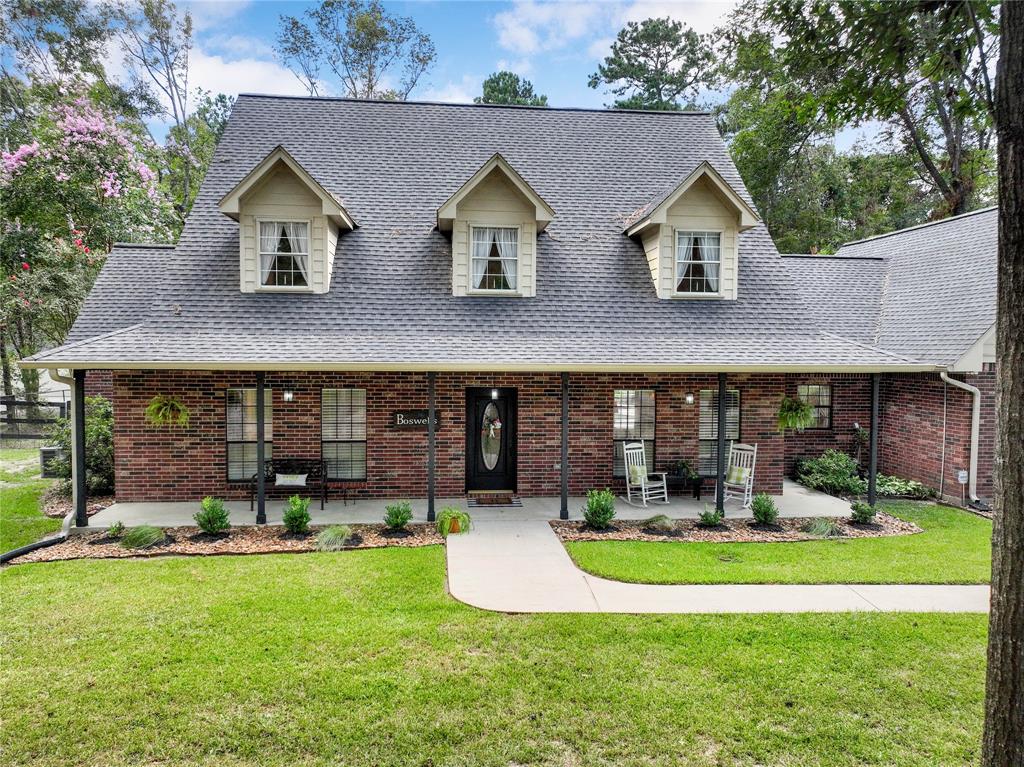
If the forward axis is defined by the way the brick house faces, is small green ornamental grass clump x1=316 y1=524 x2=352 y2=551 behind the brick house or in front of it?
in front

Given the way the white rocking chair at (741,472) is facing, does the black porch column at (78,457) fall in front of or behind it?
in front

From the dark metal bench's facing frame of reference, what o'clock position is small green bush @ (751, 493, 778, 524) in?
The small green bush is roughly at 10 o'clock from the dark metal bench.

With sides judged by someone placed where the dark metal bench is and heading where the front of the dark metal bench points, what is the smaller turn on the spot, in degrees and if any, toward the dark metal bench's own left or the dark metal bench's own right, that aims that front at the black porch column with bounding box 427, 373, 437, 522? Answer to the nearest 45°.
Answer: approximately 45° to the dark metal bench's own left

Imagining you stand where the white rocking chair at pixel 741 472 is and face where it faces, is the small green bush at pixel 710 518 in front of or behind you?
in front

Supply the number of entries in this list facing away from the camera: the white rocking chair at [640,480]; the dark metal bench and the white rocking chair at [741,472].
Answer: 0

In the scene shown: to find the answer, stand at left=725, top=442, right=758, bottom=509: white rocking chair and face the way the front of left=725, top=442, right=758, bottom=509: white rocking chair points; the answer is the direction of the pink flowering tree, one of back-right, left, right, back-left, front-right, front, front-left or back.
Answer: front-right

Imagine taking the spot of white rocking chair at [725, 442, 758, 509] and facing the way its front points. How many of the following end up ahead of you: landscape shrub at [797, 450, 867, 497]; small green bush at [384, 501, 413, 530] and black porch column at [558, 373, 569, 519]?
2

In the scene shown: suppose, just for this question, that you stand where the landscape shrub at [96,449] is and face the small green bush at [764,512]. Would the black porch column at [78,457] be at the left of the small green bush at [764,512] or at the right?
right

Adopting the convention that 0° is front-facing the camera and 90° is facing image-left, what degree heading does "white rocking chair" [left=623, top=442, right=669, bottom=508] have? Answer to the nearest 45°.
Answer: approximately 315°

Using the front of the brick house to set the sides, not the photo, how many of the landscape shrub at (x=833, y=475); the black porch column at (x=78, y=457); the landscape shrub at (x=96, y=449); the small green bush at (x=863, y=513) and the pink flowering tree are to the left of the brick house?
2

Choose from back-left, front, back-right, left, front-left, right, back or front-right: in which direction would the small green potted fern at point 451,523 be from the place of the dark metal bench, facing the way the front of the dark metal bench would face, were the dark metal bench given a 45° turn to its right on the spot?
left

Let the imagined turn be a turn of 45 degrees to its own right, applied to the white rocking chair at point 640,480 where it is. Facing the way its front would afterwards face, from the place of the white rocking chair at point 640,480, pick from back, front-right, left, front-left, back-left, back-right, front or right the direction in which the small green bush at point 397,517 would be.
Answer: front-right

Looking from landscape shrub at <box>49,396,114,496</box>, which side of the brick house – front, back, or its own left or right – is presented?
right

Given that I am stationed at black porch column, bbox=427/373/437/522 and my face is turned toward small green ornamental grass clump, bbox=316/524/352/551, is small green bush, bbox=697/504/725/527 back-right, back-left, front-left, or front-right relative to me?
back-left

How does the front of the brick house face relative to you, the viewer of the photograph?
facing the viewer

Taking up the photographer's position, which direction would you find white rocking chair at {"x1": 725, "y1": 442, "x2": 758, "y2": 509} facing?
facing the viewer and to the left of the viewer
